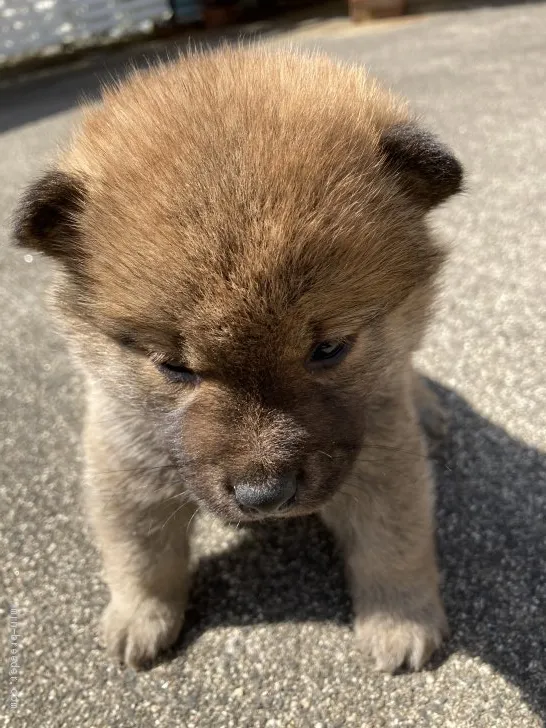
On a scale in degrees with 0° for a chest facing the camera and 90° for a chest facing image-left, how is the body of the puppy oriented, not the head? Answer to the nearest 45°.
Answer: approximately 0°
